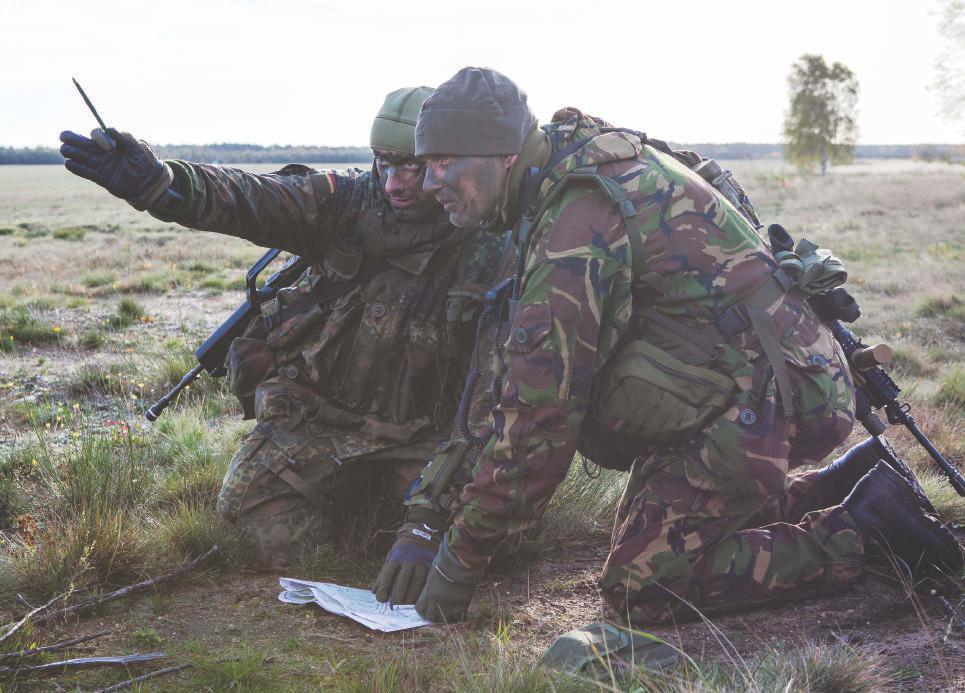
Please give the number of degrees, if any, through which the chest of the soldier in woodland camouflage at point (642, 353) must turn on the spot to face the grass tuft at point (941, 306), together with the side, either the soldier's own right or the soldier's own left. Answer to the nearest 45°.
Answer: approximately 90° to the soldier's own right

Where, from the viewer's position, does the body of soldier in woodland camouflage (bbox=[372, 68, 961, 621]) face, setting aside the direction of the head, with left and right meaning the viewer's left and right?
facing to the left of the viewer

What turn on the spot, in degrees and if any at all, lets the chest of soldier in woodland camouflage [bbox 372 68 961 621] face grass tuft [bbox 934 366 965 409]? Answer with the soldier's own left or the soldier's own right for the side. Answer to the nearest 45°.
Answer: approximately 135° to the soldier's own right

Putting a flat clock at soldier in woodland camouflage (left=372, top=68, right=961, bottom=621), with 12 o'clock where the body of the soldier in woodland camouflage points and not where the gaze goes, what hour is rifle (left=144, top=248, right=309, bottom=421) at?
The rifle is roughly at 1 o'clock from the soldier in woodland camouflage.

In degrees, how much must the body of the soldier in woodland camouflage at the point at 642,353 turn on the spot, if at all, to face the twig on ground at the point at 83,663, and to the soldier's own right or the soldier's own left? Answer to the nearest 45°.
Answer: approximately 45° to the soldier's own left

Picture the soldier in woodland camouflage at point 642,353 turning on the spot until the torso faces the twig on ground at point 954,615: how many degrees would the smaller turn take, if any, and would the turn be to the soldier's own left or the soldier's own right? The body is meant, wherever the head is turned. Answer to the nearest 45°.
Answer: approximately 180°

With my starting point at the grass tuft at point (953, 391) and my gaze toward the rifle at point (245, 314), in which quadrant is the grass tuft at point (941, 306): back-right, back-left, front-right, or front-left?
back-right

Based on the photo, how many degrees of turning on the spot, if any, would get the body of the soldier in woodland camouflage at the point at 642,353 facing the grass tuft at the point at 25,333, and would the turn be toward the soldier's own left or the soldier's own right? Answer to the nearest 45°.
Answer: approximately 45° to the soldier's own right
